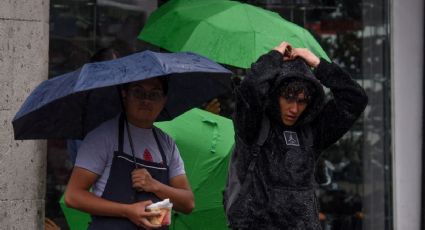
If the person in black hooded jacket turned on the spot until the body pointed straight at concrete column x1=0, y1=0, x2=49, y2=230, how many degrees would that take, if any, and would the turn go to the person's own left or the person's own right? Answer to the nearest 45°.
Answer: approximately 135° to the person's own right

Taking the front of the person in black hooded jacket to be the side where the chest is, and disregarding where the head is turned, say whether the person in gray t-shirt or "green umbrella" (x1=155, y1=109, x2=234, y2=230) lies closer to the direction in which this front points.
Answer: the person in gray t-shirt

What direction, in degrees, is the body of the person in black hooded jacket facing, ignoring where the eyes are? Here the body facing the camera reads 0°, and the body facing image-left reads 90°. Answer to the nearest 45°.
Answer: approximately 0°

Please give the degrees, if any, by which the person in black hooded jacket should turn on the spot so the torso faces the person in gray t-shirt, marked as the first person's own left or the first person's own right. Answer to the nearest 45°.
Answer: approximately 45° to the first person's own right

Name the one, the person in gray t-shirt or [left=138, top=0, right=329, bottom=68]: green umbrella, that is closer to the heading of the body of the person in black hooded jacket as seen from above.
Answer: the person in gray t-shirt

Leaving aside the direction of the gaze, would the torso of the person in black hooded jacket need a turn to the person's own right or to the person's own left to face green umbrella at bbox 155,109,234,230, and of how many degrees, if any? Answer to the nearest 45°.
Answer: approximately 135° to the person's own right
